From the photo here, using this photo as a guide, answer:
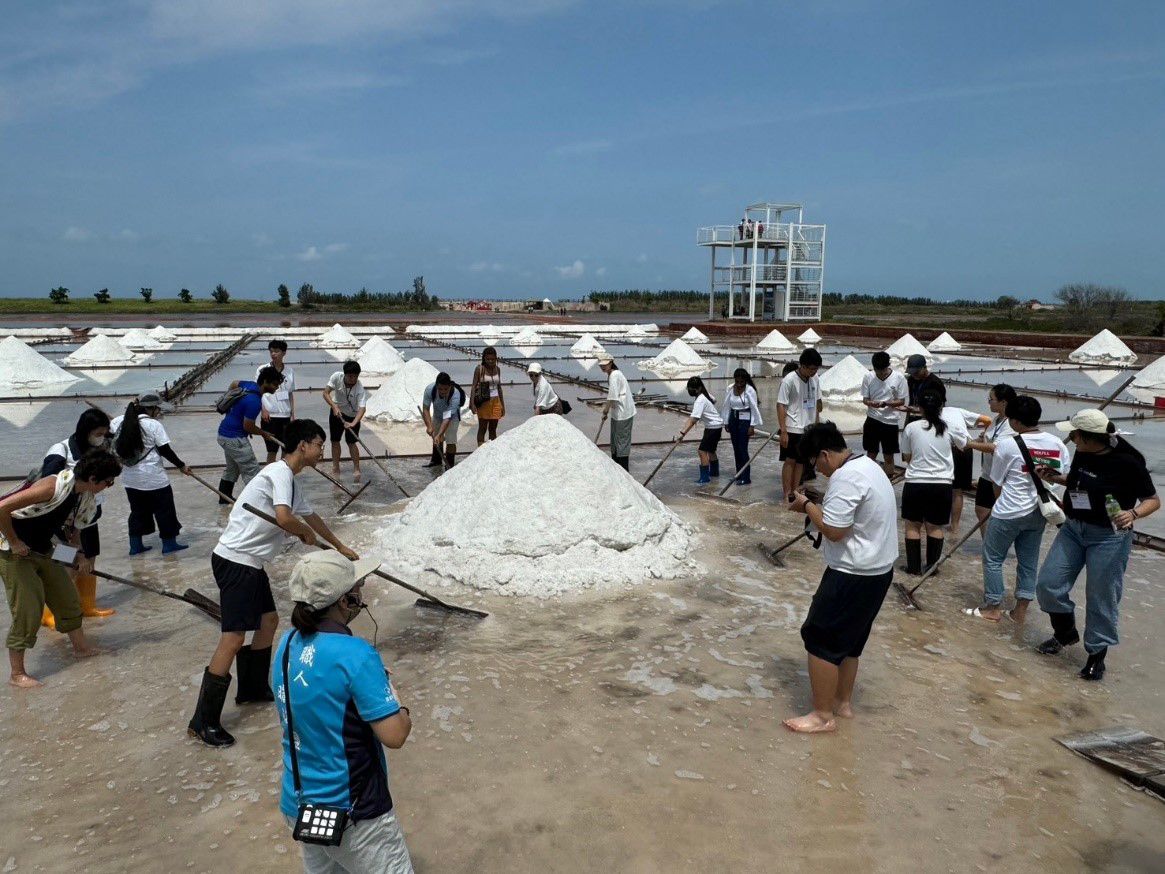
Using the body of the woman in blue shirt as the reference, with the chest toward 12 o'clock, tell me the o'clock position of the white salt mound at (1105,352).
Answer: The white salt mound is roughly at 12 o'clock from the woman in blue shirt.

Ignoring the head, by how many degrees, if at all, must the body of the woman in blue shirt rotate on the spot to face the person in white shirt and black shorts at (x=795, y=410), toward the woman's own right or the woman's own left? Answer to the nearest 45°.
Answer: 0° — they already face them

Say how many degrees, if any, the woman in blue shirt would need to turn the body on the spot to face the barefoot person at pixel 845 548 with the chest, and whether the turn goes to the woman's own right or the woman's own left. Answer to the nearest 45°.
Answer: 0° — they already face them

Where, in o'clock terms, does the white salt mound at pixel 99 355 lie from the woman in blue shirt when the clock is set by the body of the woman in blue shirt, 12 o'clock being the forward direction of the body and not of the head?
The white salt mound is roughly at 10 o'clock from the woman in blue shirt.

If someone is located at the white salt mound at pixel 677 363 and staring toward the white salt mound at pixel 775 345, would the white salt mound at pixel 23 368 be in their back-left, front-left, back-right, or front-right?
back-left

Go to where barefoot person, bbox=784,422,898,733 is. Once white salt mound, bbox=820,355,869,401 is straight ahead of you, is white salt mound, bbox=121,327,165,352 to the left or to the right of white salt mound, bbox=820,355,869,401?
left

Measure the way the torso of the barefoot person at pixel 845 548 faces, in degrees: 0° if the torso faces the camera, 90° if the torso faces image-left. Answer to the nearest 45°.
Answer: approximately 90°

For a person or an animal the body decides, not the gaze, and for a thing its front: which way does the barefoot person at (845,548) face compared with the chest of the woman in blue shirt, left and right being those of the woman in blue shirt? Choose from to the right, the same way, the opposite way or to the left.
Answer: to the left

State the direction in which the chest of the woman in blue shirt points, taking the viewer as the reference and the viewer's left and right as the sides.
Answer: facing away from the viewer and to the right of the viewer

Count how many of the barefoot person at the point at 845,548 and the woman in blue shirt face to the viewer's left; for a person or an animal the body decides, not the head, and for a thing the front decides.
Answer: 1

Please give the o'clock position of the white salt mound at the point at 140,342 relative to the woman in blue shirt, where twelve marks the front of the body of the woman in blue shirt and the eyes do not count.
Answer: The white salt mound is roughly at 10 o'clock from the woman in blue shirt.

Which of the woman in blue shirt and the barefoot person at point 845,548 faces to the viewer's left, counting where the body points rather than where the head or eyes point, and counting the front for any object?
the barefoot person

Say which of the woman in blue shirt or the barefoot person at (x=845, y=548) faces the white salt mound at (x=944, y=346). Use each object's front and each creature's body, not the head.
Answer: the woman in blue shirt
